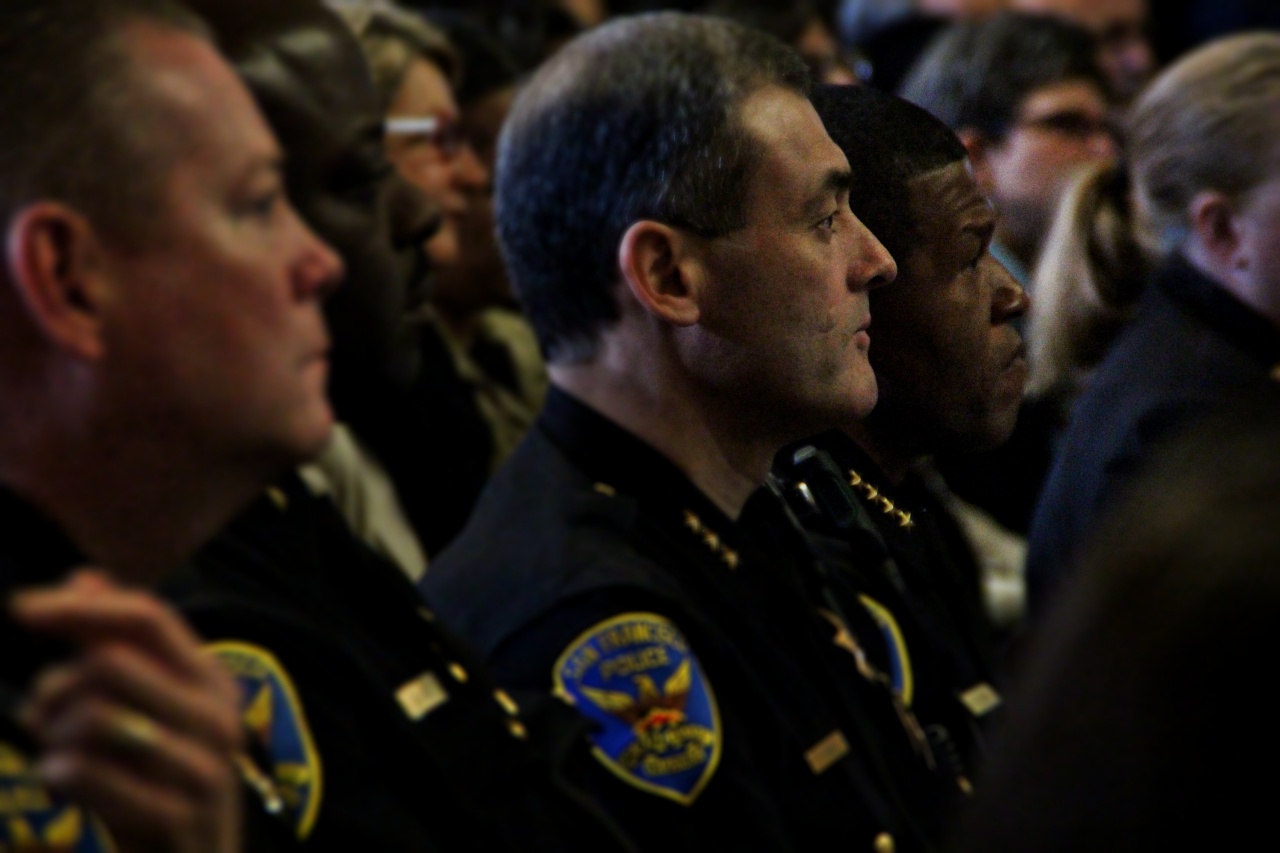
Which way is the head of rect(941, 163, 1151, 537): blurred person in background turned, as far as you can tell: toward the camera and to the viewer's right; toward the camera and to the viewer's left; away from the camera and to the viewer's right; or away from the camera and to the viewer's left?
away from the camera and to the viewer's right

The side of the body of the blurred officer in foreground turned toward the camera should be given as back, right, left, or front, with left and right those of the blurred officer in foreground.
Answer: right

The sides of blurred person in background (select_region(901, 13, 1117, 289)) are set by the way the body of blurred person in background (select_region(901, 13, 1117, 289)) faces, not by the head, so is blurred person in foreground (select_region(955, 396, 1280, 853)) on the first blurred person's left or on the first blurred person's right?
on the first blurred person's right

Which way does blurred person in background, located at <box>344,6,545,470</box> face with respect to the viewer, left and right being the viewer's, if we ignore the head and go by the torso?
facing to the right of the viewer

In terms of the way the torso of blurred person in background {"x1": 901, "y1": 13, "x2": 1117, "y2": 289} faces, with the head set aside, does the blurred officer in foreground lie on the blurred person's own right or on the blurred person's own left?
on the blurred person's own right

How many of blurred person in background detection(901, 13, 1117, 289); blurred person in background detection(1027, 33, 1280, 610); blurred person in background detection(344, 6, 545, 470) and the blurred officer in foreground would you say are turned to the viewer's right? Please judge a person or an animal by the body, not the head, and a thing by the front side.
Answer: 4

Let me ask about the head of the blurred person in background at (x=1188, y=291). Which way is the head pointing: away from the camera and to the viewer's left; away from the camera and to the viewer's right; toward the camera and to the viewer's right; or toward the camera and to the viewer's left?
away from the camera and to the viewer's right

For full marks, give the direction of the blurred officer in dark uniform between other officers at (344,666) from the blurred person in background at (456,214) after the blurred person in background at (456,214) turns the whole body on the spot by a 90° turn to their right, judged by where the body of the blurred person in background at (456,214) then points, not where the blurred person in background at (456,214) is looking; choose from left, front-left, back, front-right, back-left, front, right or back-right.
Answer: front

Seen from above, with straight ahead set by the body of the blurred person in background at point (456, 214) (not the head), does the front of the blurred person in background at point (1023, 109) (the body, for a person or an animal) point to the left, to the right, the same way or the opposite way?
the same way

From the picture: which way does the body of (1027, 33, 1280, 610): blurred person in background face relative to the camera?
to the viewer's right

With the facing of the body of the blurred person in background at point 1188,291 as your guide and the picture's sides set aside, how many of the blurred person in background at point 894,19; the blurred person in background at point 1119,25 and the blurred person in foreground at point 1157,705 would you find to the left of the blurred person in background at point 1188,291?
2

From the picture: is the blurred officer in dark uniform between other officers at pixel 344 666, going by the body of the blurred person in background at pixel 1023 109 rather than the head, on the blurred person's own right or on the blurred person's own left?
on the blurred person's own right

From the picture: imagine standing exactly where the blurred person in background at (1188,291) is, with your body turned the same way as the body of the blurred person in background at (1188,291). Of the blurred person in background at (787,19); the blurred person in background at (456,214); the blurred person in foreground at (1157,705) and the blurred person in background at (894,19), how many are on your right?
1

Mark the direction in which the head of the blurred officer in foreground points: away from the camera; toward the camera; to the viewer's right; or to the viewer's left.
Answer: to the viewer's right

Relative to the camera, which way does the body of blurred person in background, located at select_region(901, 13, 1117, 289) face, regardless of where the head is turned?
to the viewer's right

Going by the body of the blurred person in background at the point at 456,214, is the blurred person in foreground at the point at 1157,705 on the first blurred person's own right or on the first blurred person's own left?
on the first blurred person's own right
